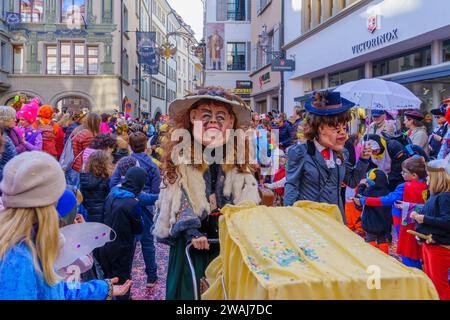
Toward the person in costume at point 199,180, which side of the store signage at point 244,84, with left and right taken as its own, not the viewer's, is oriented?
front

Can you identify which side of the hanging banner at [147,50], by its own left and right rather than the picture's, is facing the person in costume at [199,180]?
front

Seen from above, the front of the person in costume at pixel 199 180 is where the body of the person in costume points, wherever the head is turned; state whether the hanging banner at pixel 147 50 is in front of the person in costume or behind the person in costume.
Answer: behind

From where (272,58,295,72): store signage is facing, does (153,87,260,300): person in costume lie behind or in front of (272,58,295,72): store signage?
in front

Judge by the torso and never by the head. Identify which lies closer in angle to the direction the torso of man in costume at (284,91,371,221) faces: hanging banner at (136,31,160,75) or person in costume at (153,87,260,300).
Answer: the person in costume

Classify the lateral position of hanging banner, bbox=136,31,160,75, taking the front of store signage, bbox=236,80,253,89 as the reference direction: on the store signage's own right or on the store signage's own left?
on the store signage's own right

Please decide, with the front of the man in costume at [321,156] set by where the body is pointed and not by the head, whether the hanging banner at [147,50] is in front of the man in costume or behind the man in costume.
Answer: behind
